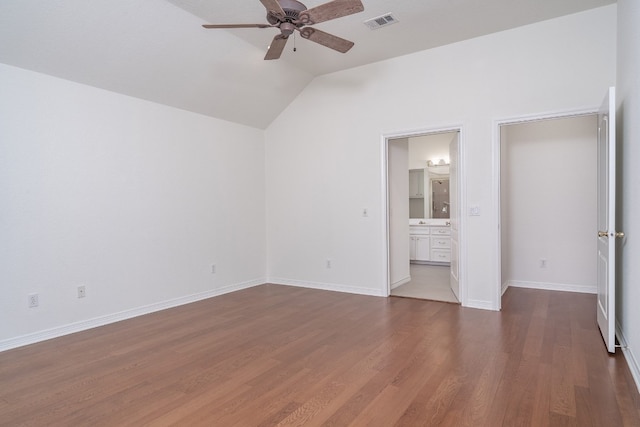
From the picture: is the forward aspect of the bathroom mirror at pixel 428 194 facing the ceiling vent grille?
yes

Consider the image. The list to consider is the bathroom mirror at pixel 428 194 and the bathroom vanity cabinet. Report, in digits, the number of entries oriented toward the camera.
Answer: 2

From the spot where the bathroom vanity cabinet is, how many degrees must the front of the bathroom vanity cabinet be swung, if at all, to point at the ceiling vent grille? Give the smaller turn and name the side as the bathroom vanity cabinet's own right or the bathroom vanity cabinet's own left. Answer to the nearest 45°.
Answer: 0° — it already faces it

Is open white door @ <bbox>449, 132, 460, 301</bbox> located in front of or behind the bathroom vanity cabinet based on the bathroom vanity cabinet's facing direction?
in front

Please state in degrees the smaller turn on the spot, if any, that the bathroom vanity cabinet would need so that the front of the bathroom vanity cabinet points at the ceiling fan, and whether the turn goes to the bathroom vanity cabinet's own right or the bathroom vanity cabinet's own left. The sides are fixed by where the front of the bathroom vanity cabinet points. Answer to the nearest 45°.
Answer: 0° — it already faces it

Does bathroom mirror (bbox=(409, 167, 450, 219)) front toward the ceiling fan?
yes

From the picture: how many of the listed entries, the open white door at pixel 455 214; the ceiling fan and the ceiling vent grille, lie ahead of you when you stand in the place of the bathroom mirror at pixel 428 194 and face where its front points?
3

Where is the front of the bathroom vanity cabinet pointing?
toward the camera

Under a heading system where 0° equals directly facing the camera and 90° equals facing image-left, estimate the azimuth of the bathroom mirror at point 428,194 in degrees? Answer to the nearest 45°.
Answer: approximately 0°

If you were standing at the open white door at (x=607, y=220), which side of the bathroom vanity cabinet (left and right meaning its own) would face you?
front

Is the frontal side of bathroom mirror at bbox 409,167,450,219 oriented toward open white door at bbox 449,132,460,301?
yes
